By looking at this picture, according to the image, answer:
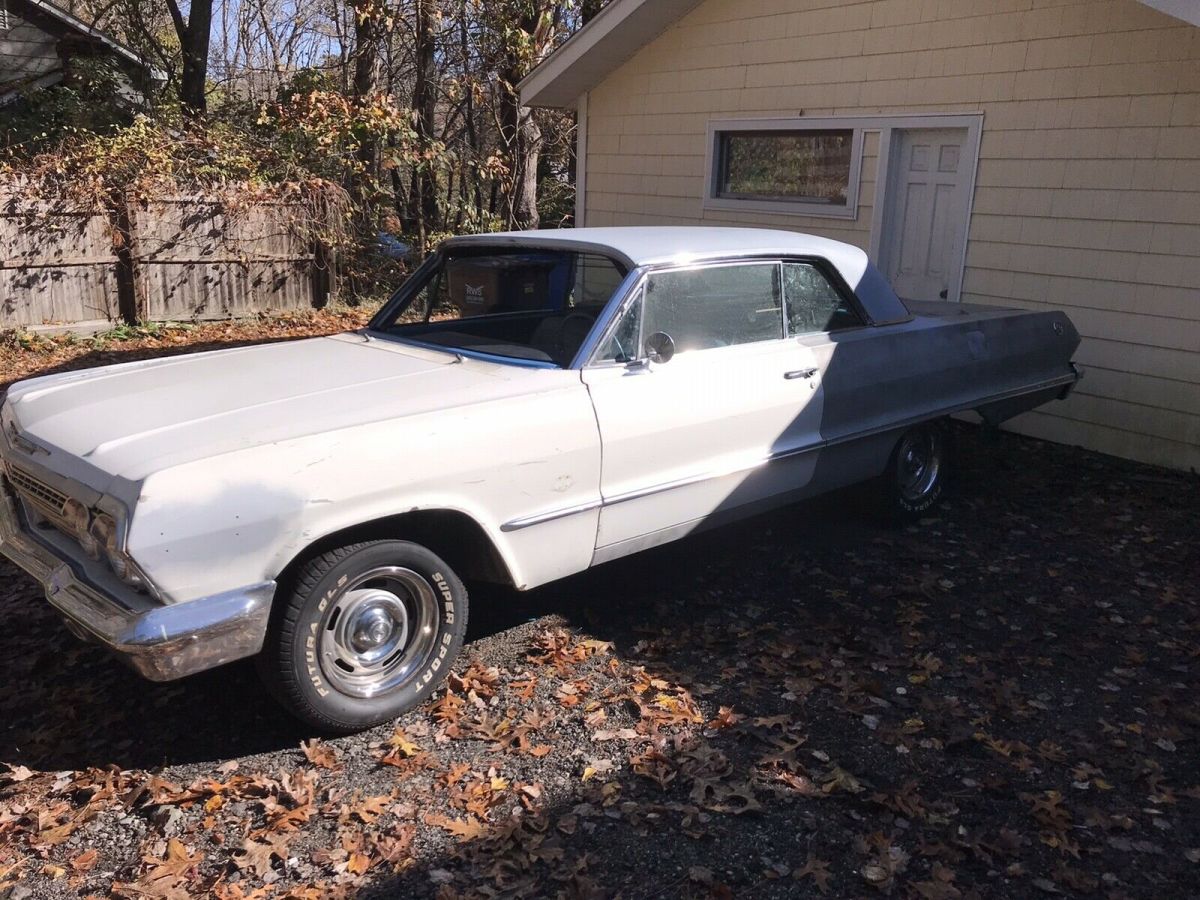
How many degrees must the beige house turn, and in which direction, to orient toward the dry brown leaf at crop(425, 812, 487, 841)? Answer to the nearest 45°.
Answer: approximately 45° to its left

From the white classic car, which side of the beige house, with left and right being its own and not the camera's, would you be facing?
front

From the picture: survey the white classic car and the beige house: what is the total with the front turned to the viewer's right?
0

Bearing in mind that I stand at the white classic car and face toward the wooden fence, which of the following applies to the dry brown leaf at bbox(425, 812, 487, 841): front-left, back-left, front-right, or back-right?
back-left

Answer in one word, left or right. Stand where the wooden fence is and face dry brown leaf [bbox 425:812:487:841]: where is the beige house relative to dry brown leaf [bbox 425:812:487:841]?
left

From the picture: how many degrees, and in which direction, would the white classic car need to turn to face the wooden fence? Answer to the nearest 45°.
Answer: approximately 90° to its right

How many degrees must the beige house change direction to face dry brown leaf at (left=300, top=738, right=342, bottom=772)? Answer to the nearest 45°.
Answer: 0° — it already faces it

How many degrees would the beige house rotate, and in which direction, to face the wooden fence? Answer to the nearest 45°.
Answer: approximately 45° to its right

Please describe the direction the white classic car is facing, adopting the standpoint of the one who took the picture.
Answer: facing the viewer and to the left of the viewer

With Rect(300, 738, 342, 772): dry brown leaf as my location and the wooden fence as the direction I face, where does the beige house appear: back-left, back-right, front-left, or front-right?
front-right
